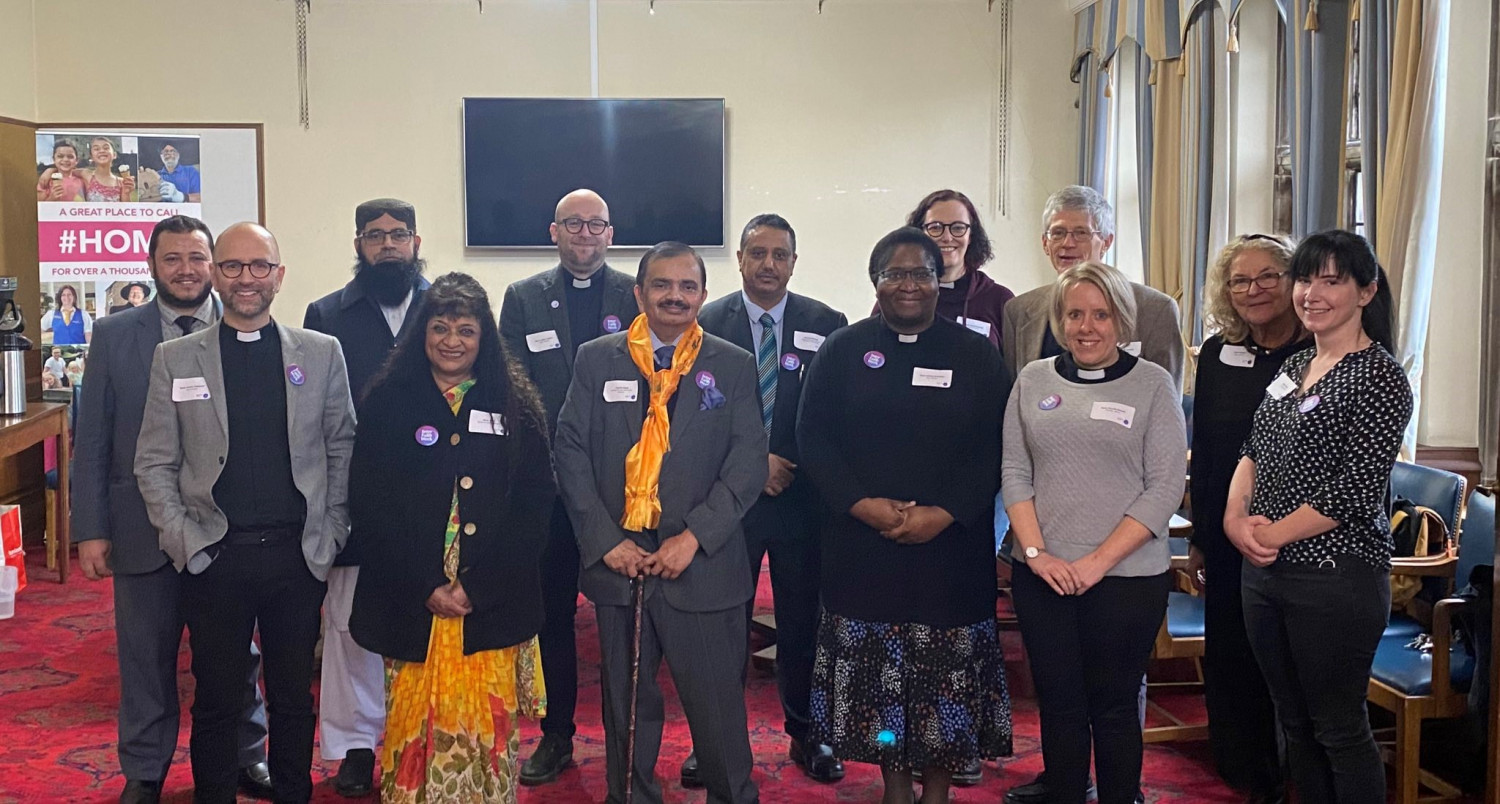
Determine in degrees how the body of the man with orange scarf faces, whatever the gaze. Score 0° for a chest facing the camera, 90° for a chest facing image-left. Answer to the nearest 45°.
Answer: approximately 0°

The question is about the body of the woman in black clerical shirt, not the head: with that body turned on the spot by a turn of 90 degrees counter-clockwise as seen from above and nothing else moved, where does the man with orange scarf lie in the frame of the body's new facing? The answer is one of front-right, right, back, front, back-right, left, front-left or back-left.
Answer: back

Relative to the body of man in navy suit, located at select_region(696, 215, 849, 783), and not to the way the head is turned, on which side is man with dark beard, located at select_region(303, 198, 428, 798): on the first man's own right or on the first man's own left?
on the first man's own right

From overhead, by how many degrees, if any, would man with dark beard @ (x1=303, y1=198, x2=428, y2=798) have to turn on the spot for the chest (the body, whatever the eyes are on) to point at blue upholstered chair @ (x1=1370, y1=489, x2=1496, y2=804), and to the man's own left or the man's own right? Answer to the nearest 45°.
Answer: approximately 45° to the man's own left

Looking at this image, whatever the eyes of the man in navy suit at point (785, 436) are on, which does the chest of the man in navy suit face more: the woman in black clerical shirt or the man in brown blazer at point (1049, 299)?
the woman in black clerical shirt

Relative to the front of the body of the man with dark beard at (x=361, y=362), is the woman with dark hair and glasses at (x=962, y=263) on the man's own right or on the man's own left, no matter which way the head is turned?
on the man's own left

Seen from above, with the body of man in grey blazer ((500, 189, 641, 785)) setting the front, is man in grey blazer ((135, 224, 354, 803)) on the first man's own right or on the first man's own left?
on the first man's own right
